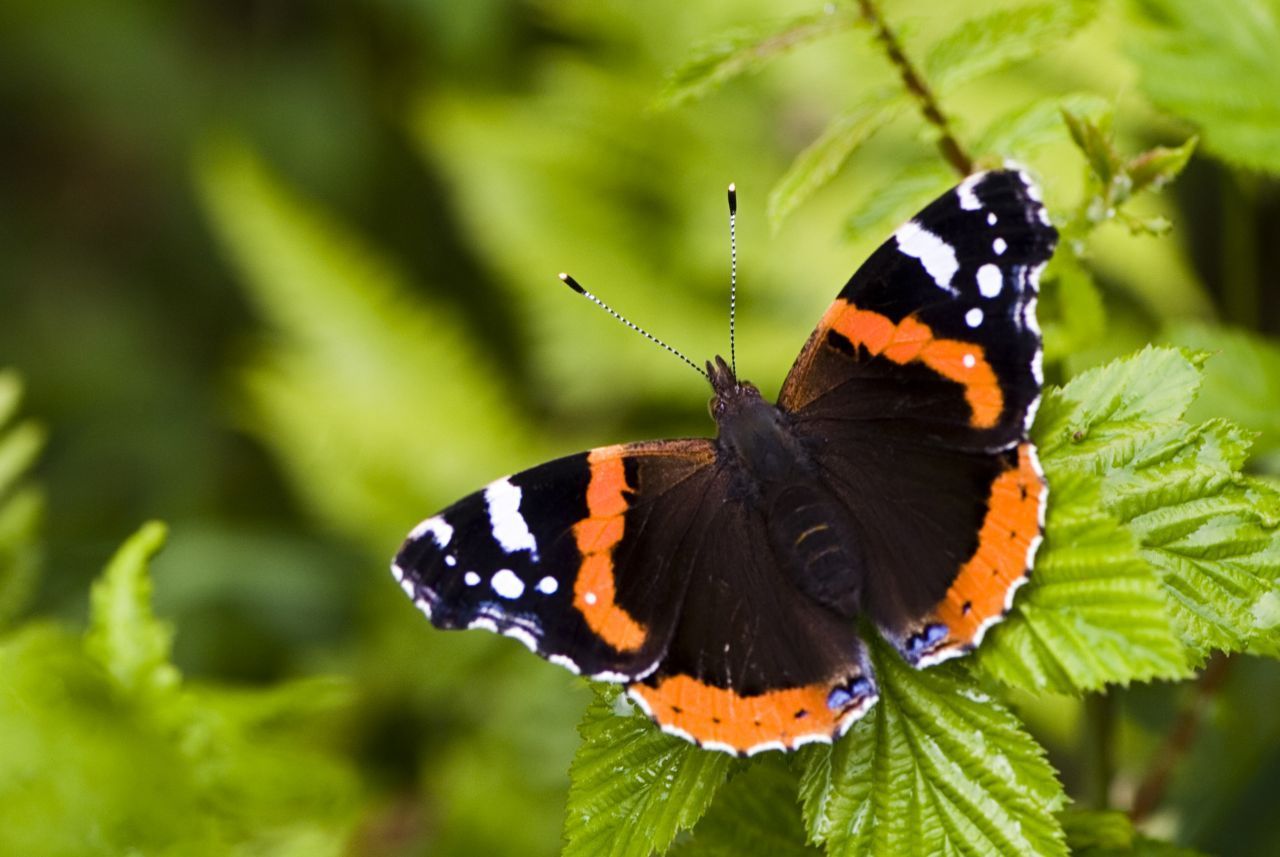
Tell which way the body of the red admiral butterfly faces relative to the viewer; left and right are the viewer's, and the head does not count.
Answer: facing away from the viewer and to the left of the viewer

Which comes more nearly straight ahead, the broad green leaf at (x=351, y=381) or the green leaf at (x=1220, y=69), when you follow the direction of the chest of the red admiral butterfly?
the broad green leaf
